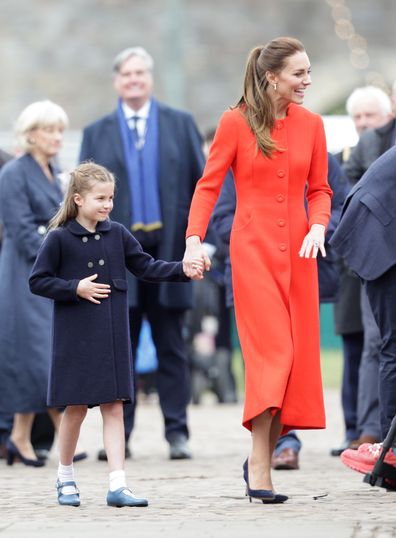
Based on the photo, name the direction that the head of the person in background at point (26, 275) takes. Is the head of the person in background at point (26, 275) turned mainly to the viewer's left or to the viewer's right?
to the viewer's right

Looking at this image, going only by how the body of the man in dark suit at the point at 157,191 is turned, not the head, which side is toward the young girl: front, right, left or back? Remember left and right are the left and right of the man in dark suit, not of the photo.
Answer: front

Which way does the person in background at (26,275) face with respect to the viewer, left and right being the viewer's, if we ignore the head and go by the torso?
facing the viewer and to the right of the viewer

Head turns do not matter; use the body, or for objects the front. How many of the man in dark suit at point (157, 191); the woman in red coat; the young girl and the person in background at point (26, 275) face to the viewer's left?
0

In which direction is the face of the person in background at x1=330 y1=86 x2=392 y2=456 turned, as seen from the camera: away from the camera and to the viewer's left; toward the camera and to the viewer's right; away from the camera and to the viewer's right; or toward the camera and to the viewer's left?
toward the camera and to the viewer's left

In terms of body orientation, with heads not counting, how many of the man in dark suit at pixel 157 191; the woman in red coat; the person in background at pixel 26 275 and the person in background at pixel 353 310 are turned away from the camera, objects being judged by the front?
0

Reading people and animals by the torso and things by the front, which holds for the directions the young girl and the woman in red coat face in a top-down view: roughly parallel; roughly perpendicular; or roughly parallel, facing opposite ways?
roughly parallel

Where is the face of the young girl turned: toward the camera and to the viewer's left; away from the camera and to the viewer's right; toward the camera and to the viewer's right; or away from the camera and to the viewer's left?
toward the camera and to the viewer's right

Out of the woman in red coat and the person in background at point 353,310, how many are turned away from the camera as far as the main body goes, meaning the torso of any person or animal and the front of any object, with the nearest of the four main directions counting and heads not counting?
0

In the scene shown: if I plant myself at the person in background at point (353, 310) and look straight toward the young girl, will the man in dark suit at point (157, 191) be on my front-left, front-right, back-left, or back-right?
front-right

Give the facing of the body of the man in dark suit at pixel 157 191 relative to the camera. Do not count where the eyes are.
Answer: toward the camera
